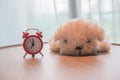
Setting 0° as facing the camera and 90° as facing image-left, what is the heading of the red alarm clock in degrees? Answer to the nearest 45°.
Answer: approximately 0°
